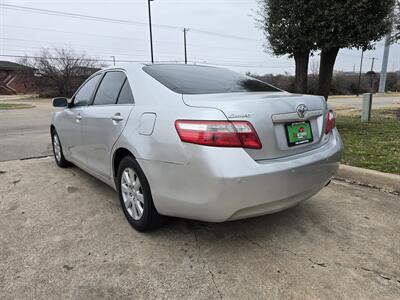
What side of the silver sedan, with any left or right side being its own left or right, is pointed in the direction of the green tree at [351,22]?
right

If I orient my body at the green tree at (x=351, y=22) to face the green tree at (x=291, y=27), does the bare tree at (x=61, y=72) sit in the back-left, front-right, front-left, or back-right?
front-right

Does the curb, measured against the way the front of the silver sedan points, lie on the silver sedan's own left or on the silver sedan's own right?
on the silver sedan's own right

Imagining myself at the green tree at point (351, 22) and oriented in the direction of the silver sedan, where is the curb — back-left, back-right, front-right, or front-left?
front-left

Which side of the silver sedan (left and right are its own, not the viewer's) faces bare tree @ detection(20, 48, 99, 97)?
front

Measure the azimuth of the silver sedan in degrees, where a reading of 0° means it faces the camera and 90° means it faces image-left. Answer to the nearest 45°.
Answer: approximately 135°

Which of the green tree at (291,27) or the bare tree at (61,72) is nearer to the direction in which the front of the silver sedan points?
the bare tree

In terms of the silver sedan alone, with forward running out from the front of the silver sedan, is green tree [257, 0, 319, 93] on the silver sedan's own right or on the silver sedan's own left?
on the silver sedan's own right

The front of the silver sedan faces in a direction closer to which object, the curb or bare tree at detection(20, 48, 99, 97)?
the bare tree
